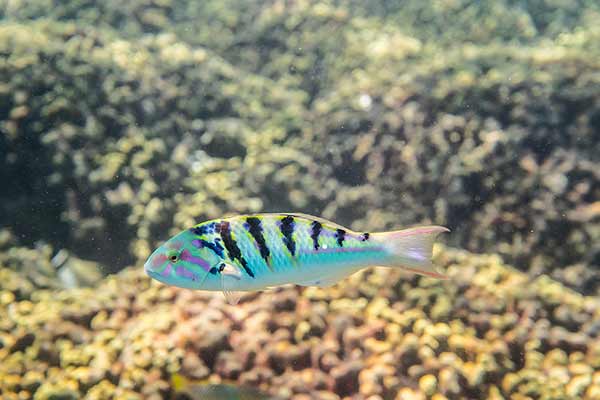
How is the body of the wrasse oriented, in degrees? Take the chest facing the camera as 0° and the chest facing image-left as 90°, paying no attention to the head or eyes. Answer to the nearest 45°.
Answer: approximately 90°
